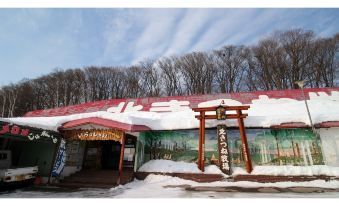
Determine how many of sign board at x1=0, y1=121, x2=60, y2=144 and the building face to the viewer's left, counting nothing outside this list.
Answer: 0

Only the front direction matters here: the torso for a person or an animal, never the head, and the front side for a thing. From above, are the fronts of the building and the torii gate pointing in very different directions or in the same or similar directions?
same or similar directions

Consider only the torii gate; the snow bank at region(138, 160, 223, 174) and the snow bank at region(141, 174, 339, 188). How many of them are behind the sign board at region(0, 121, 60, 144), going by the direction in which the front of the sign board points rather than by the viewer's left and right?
0

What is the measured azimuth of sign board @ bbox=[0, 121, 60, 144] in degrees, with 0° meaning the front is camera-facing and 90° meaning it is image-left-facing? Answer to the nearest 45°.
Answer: approximately 315°

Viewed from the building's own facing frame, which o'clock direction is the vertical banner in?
The vertical banner is roughly at 3 o'clock from the building.

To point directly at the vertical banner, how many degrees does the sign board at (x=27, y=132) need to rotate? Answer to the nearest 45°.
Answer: approximately 90° to its left

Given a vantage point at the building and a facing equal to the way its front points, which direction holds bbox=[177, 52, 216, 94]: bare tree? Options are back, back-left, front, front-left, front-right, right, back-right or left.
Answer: back

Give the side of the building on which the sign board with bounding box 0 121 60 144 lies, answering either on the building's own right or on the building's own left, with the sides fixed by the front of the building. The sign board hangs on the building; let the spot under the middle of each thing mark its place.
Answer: on the building's own right

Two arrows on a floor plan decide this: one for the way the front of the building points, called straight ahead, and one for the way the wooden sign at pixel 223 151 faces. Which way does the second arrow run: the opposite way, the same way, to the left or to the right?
the same way

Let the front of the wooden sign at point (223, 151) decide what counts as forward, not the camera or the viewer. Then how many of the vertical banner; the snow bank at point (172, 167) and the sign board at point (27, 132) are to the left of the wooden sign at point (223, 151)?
0

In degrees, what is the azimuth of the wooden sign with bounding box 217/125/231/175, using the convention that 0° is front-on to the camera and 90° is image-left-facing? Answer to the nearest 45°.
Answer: approximately 0°

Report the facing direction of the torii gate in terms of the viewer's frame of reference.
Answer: facing the viewer
